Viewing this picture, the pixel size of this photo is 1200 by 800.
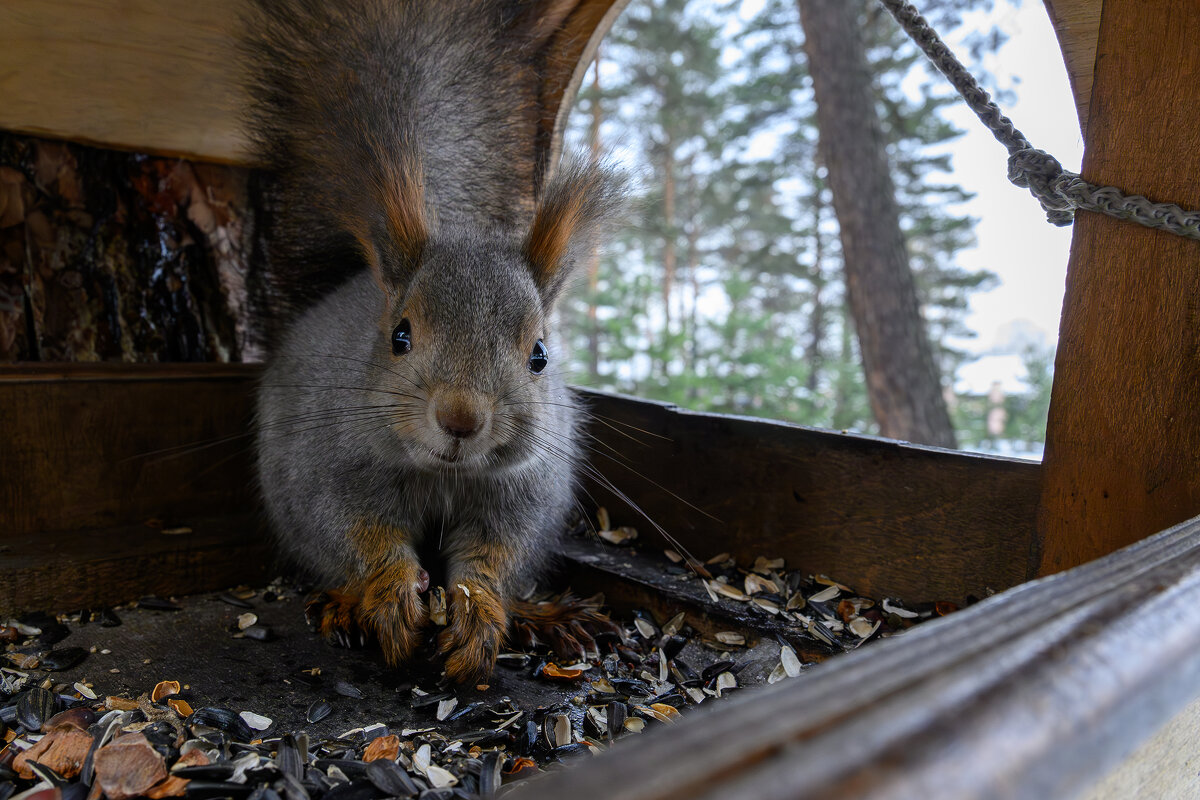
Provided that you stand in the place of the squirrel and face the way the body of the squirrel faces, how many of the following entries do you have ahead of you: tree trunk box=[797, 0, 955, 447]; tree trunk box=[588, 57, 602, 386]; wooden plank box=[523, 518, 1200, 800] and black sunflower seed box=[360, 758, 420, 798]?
2

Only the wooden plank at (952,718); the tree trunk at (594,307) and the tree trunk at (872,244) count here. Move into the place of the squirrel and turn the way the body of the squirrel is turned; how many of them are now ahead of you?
1

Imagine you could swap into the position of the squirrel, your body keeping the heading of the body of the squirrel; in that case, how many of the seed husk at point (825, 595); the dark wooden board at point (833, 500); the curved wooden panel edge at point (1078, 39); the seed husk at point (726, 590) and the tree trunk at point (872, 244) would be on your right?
0

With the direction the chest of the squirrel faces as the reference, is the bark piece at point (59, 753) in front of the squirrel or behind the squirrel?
in front

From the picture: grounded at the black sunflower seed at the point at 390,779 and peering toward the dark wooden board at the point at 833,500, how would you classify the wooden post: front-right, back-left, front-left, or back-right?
front-right

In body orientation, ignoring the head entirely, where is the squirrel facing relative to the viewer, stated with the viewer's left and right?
facing the viewer

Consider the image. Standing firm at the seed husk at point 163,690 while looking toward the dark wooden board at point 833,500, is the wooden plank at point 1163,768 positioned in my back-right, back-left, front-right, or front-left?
front-right

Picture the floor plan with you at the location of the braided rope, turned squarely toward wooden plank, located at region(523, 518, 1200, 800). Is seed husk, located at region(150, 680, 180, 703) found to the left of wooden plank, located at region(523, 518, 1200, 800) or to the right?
right

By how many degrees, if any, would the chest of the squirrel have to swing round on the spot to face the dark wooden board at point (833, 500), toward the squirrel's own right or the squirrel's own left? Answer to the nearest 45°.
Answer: approximately 90° to the squirrel's own left

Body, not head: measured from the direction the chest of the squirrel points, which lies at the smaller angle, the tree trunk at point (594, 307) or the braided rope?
the braided rope

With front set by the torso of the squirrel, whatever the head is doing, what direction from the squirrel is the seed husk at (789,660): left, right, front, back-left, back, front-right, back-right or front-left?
front-left

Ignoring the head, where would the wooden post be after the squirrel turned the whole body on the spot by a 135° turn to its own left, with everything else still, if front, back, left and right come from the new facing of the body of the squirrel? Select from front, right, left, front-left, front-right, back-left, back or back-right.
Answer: right

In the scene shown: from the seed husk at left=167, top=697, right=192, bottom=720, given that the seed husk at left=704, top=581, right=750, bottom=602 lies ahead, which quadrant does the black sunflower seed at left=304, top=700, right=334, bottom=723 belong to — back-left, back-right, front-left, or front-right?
front-right

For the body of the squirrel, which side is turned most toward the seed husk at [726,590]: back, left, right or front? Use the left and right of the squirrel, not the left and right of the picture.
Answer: left
